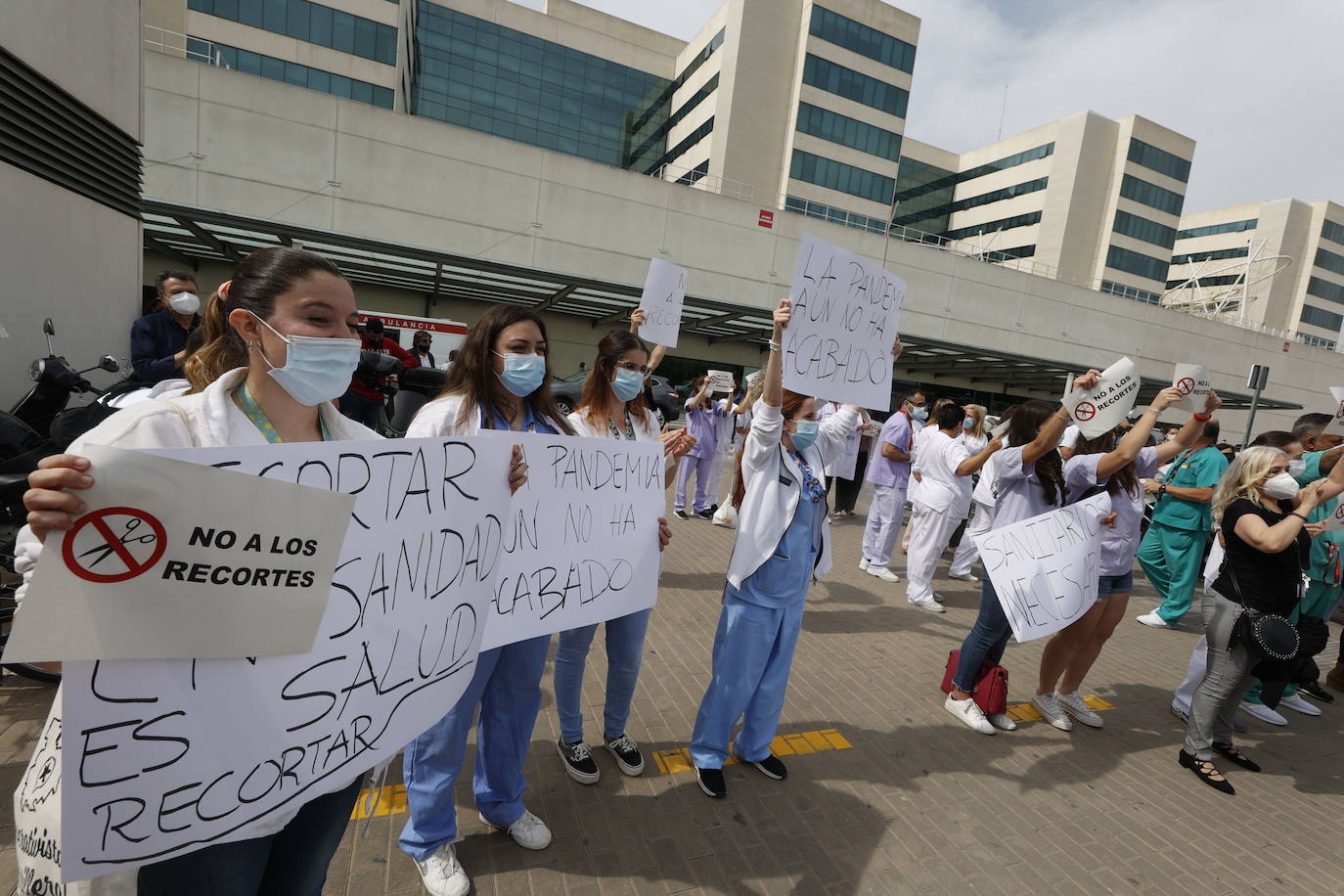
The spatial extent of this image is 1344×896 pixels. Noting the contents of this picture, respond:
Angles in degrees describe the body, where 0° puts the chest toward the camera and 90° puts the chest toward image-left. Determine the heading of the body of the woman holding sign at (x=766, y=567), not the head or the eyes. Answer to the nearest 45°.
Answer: approximately 315°

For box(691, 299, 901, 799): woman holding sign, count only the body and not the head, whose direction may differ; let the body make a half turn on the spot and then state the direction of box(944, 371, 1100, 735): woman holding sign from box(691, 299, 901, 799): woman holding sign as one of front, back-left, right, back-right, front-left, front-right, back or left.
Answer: right

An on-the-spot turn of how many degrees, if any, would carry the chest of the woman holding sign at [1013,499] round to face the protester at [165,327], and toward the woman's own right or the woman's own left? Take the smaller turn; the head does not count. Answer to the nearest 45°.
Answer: approximately 135° to the woman's own right

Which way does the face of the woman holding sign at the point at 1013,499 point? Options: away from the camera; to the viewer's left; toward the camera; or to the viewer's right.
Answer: away from the camera

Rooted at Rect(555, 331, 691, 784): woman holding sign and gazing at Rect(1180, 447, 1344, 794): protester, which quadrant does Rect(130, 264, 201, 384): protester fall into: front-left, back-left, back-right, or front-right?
back-left

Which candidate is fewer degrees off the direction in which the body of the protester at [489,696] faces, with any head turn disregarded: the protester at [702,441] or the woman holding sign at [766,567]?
the woman holding sign

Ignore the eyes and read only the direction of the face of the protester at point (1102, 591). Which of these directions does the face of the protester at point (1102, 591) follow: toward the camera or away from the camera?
away from the camera

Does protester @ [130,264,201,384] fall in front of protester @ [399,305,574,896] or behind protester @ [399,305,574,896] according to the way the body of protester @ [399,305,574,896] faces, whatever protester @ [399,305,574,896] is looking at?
behind

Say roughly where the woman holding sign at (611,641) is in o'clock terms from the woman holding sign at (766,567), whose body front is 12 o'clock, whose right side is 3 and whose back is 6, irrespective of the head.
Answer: the woman holding sign at (611,641) is roughly at 4 o'clock from the woman holding sign at (766,567).

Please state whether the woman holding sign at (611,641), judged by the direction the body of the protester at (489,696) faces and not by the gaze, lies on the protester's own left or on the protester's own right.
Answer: on the protester's own left

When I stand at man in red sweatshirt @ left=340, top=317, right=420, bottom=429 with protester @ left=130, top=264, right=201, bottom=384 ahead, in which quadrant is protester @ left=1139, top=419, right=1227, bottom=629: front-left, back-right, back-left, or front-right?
back-left
